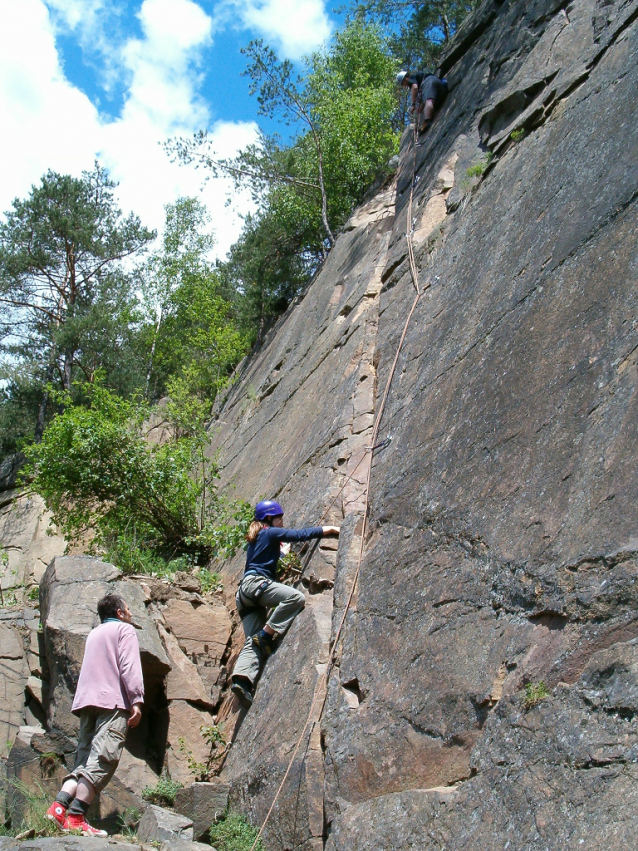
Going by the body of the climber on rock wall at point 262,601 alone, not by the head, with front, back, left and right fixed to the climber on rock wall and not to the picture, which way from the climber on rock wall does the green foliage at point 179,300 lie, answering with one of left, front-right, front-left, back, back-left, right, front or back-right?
left

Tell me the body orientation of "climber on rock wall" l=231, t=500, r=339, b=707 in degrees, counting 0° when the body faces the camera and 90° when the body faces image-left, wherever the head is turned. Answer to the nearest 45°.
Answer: approximately 270°

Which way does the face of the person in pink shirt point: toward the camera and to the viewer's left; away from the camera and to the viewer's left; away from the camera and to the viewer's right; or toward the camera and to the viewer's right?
away from the camera and to the viewer's right

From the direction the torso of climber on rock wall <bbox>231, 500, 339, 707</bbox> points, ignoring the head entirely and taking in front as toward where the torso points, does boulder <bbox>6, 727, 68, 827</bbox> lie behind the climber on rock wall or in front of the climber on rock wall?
behind
